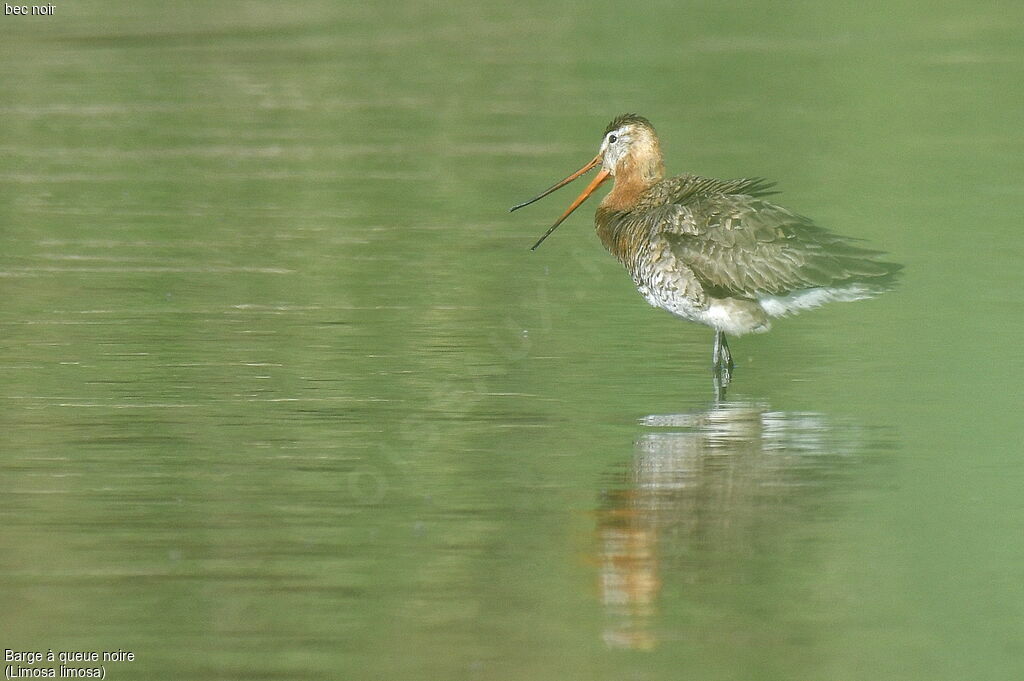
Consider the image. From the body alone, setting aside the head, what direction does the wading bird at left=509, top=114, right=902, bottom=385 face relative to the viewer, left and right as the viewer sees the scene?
facing to the left of the viewer
